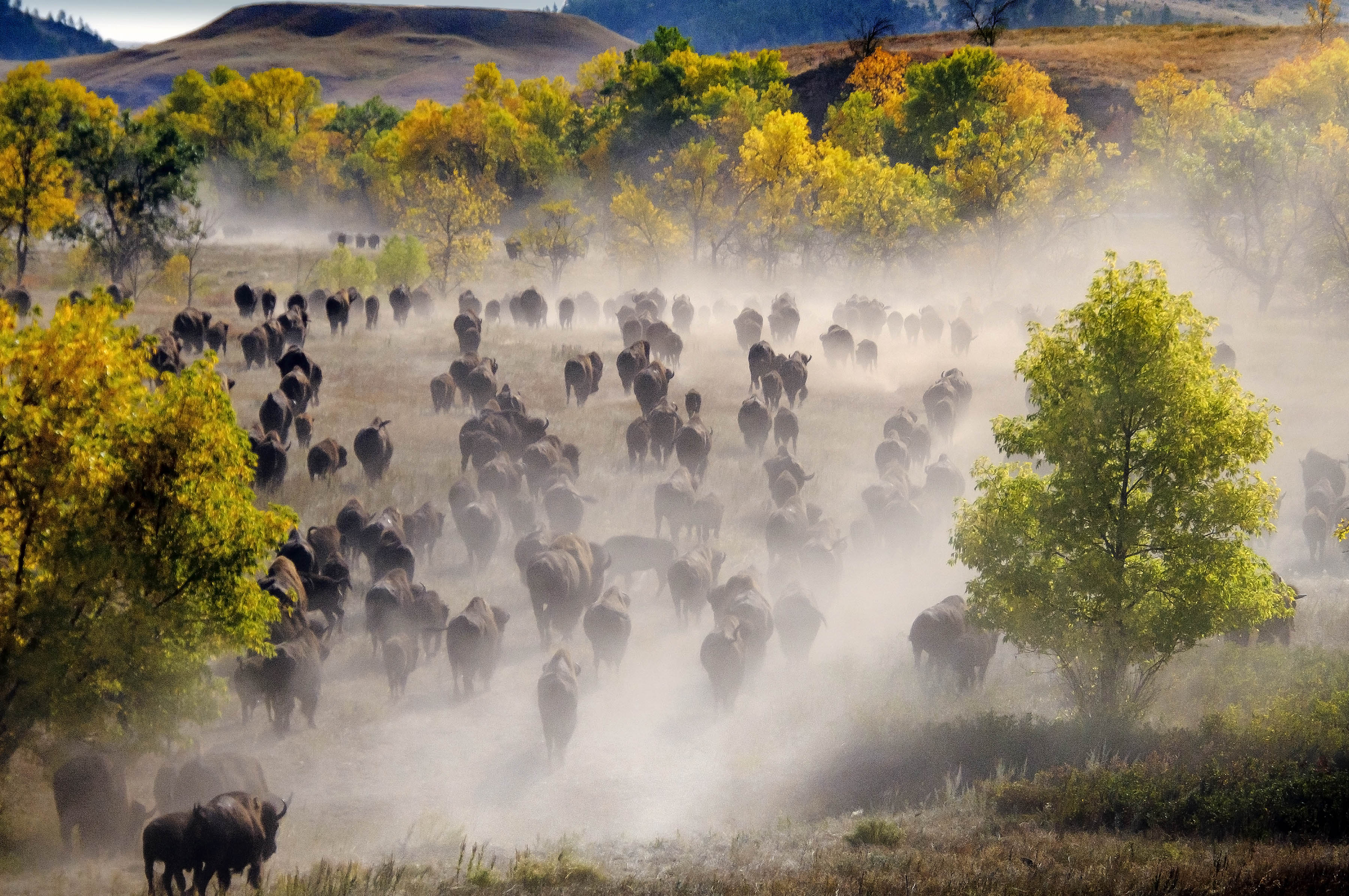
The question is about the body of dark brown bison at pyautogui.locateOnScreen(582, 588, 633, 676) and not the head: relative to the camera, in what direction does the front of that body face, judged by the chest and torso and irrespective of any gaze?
away from the camera

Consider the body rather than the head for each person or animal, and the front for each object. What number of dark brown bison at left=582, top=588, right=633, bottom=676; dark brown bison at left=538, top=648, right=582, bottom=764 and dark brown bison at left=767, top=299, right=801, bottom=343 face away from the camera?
3

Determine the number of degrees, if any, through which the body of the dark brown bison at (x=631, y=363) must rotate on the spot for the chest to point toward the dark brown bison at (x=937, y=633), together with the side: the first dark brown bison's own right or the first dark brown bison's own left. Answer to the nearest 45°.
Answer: approximately 135° to the first dark brown bison's own right

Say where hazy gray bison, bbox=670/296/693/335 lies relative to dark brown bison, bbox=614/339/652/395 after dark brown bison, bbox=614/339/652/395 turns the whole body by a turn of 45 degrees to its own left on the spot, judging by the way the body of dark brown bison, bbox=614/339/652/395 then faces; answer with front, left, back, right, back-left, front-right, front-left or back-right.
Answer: front

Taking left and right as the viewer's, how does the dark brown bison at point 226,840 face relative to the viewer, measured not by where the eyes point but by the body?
facing away from the viewer and to the right of the viewer

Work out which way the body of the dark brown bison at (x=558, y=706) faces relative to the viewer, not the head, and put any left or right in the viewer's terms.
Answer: facing away from the viewer

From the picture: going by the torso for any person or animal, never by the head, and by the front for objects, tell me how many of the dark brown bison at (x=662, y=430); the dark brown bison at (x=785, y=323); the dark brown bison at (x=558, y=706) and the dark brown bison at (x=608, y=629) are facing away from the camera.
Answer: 4

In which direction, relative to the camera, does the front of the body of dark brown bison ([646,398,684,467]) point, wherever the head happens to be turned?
away from the camera

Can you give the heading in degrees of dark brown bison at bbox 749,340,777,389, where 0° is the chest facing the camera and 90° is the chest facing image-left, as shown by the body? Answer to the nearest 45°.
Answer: approximately 225°
